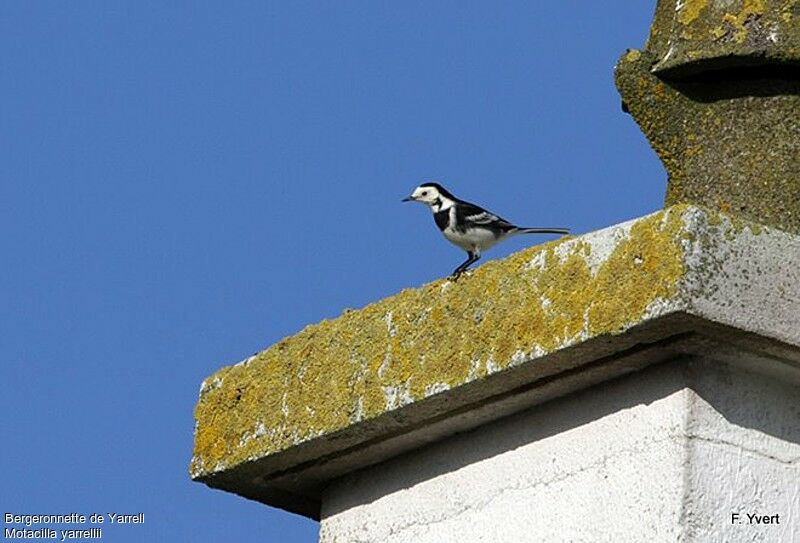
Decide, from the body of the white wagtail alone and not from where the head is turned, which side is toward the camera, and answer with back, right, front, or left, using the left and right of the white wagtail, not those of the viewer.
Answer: left
